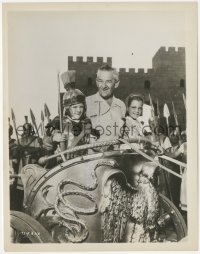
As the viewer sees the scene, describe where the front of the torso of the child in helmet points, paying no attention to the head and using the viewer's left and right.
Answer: facing the viewer
